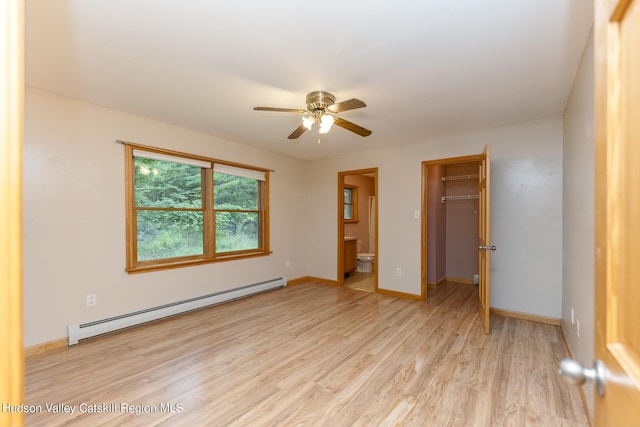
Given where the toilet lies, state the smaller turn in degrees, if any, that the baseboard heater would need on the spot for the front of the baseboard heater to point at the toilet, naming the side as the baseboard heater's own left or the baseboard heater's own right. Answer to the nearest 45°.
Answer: approximately 45° to the baseboard heater's own left

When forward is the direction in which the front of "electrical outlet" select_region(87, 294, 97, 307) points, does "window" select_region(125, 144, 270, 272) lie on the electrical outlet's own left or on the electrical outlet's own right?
on the electrical outlet's own left

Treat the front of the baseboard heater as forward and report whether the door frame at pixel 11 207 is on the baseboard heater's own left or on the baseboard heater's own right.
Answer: on the baseboard heater's own right

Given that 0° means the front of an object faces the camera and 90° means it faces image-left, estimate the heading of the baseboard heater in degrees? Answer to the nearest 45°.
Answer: approximately 315°

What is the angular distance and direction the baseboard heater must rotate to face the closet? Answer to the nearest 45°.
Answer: approximately 45° to its left

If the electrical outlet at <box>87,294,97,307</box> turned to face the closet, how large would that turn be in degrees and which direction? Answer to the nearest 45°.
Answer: approximately 90° to its left

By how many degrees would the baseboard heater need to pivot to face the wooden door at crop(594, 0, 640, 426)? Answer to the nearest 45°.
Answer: approximately 45° to its right

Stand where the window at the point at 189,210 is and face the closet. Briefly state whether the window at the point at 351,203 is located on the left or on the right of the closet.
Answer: left
